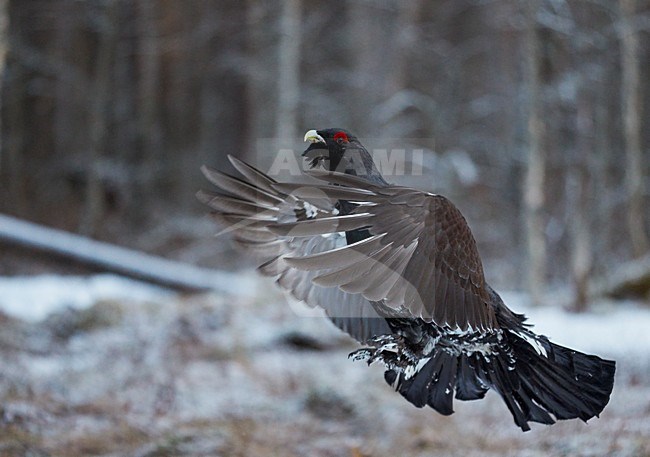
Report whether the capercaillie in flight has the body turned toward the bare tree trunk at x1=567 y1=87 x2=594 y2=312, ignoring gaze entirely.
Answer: no

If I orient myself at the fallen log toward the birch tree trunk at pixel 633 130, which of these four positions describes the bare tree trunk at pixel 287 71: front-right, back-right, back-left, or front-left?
front-left

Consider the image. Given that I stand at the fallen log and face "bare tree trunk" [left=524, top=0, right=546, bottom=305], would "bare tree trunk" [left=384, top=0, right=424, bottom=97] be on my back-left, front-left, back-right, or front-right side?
front-left

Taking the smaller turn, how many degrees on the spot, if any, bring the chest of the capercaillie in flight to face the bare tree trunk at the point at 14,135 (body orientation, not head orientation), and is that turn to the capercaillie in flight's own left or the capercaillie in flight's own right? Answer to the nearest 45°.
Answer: approximately 45° to the capercaillie in flight's own right

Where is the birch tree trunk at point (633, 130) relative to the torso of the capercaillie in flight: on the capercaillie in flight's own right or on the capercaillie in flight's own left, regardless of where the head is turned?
on the capercaillie in flight's own right

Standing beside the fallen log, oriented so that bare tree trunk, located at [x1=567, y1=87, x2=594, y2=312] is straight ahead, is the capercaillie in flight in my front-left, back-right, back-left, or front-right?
front-right

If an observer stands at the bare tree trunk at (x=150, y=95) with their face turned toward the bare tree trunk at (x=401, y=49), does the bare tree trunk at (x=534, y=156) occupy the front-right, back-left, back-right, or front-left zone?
front-right

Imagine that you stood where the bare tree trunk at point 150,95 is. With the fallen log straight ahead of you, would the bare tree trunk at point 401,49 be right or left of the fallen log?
left

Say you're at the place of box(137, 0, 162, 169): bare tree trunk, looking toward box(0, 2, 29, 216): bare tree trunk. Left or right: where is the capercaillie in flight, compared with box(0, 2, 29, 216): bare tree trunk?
left

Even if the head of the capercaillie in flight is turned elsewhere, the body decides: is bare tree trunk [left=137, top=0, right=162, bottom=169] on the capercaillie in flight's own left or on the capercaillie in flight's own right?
on the capercaillie in flight's own right

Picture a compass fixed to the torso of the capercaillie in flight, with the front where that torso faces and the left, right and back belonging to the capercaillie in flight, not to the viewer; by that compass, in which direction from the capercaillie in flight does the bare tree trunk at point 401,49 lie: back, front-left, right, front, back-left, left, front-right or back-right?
right

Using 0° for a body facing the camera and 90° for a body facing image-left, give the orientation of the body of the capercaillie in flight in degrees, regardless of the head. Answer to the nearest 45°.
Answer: approximately 90°
